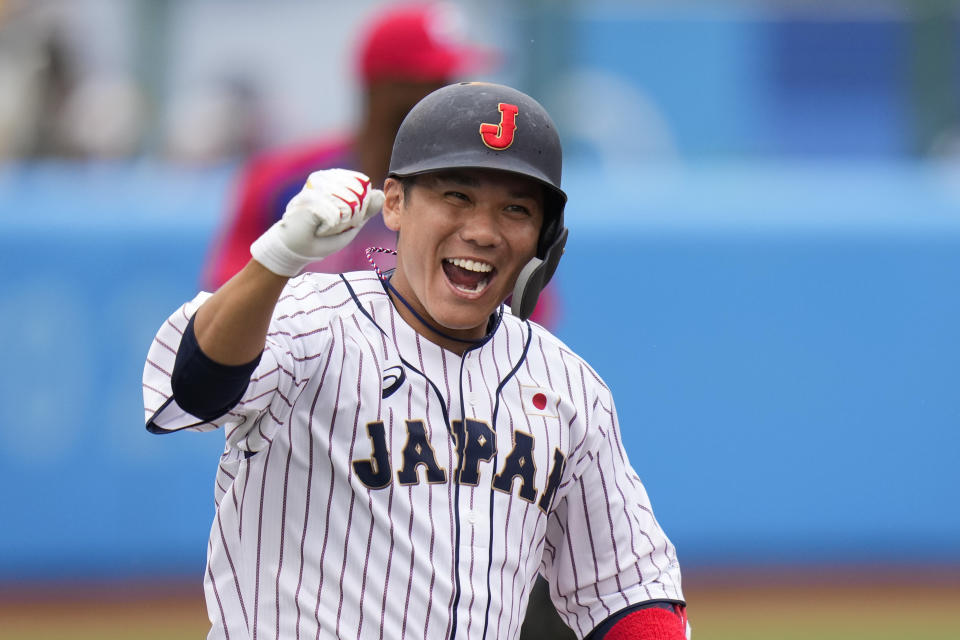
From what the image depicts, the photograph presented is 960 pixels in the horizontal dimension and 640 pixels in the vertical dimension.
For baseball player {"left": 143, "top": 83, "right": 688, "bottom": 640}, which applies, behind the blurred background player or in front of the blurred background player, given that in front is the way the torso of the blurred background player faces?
in front

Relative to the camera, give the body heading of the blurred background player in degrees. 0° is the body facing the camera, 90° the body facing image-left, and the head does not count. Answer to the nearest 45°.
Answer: approximately 315°
